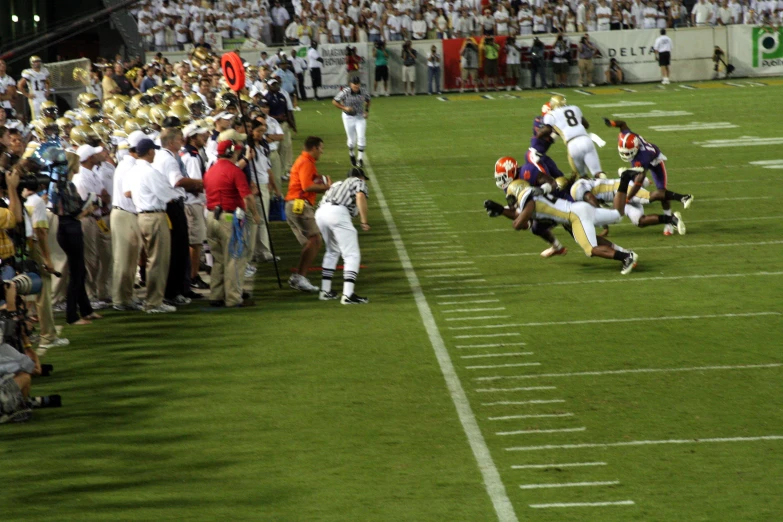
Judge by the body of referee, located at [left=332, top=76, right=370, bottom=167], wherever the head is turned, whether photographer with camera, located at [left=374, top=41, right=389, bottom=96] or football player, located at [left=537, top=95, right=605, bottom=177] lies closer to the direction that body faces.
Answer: the football player

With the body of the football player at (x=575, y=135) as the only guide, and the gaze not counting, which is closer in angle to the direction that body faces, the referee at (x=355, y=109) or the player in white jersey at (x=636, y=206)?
the referee

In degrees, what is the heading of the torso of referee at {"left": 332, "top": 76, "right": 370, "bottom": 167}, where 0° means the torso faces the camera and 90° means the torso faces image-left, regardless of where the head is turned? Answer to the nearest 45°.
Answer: approximately 0°

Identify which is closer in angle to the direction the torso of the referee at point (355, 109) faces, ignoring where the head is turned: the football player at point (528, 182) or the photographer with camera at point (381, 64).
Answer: the football player

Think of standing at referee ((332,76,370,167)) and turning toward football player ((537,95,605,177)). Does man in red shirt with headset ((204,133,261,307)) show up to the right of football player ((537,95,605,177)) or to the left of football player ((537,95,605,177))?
right

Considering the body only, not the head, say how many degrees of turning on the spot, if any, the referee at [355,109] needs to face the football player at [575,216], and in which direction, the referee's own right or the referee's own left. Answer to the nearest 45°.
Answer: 0° — they already face them

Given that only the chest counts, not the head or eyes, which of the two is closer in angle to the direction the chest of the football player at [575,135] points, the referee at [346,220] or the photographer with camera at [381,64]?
the photographer with camera

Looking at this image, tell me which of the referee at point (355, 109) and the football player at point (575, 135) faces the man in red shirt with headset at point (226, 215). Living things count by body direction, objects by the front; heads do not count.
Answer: the referee

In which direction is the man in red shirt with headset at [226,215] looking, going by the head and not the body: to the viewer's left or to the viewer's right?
to the viewer's right

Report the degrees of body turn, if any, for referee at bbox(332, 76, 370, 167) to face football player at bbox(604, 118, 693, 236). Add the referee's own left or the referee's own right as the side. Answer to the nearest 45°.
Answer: approximately 45° to the referee's own left

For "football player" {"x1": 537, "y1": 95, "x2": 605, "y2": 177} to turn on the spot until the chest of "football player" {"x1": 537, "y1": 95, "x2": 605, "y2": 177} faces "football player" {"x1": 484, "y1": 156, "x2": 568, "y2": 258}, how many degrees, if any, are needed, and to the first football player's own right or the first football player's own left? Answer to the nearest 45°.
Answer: approximately 135° to the first football player's own left

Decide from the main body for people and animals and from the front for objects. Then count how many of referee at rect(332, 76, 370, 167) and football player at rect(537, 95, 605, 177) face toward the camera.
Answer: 1

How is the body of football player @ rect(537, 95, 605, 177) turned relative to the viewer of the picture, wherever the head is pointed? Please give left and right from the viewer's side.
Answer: facing away from the viewer and to the left of the viewer
